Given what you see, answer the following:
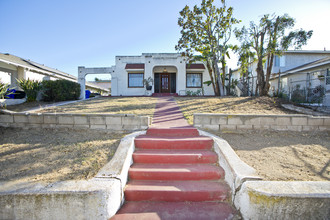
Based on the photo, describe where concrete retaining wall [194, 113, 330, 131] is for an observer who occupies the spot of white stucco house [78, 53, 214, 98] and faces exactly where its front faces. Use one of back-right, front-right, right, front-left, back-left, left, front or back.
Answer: front

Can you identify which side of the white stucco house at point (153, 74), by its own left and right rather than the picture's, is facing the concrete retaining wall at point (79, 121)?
front

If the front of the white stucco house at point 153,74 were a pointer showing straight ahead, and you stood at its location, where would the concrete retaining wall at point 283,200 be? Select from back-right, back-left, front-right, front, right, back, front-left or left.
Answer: front

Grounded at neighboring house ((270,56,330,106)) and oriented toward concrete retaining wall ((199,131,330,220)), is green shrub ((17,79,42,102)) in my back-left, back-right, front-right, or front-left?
front-right

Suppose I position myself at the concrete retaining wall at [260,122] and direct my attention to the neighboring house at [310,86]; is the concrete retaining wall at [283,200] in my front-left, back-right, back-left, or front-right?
back-right

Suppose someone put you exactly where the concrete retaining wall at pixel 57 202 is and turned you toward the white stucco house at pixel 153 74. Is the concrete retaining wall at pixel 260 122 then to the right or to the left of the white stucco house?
right

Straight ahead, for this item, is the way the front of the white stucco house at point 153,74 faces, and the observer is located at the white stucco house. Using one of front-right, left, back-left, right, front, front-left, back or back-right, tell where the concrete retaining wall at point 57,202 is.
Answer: front

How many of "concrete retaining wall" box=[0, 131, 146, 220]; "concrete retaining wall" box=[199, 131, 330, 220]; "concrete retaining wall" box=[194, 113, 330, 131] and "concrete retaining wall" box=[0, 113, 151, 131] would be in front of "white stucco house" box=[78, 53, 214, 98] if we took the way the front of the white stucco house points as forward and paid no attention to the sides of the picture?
4

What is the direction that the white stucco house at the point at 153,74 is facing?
toward the camera

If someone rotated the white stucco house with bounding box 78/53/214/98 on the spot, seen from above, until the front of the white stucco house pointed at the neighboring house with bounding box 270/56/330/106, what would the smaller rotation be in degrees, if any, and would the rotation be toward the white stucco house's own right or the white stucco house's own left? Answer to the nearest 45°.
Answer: approximately 45° to the white stucco house's own left
